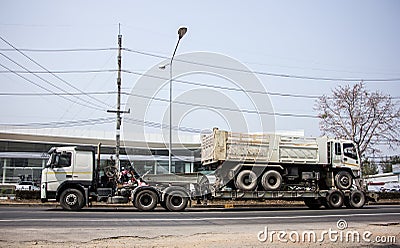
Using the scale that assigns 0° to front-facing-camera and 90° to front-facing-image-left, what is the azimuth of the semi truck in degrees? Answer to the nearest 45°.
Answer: approximately 90°

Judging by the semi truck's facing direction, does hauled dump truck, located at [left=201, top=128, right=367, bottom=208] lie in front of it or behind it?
behind
